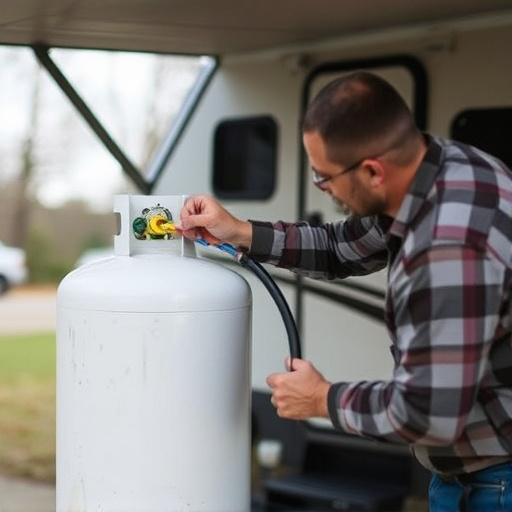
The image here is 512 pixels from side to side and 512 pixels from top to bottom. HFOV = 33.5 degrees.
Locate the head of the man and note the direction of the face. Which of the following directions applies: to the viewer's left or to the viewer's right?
to the viewer's left

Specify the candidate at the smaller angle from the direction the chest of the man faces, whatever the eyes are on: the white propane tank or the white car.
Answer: the white propane tank

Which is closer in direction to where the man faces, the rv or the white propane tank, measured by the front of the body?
the white propane tank

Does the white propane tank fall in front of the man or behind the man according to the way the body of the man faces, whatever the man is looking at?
in front

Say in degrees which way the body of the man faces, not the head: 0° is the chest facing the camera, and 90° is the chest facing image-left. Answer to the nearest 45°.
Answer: approximately 90°
